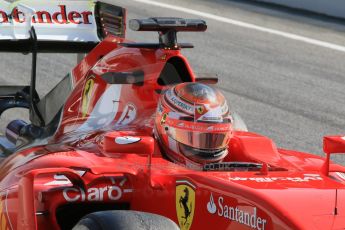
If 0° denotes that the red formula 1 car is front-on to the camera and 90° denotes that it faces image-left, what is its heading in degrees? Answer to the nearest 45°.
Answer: approximately 315°
